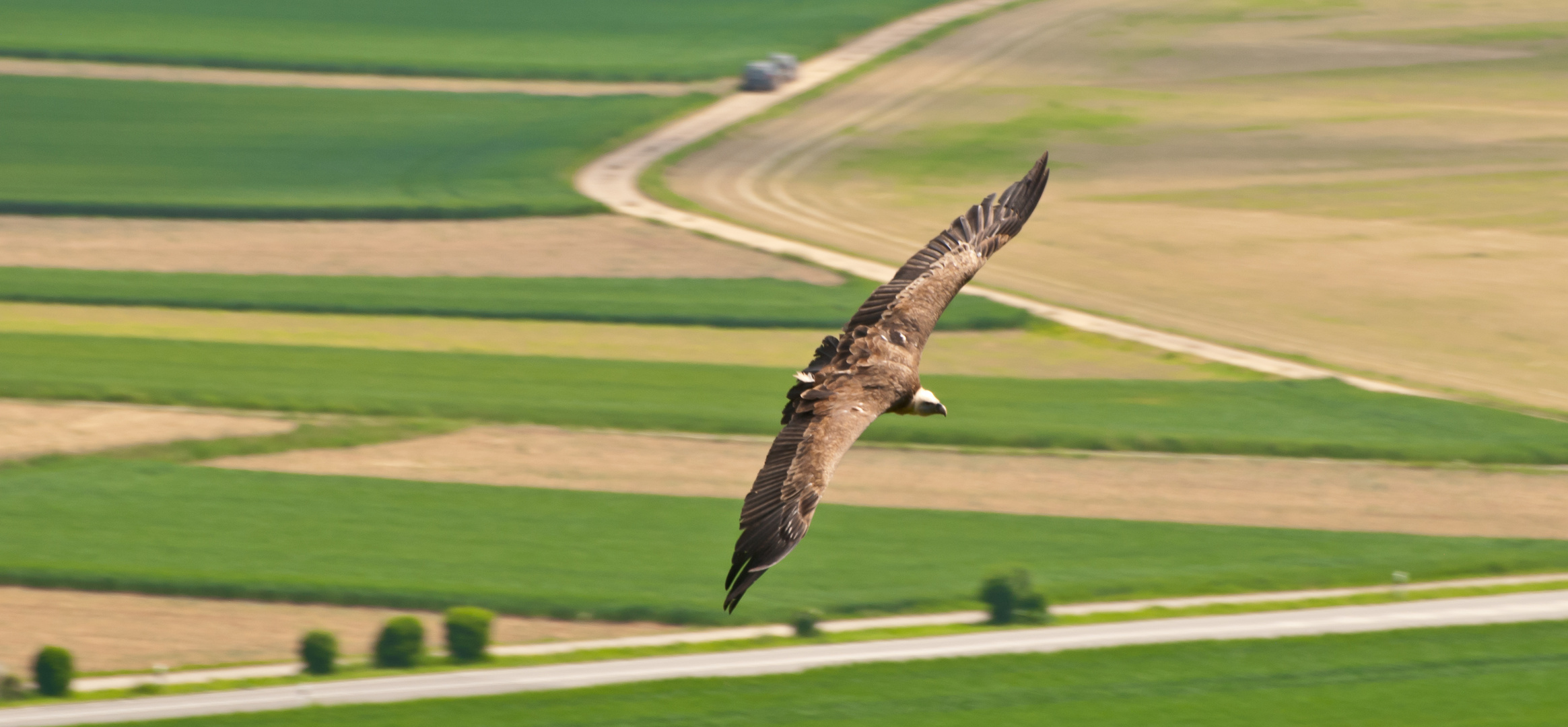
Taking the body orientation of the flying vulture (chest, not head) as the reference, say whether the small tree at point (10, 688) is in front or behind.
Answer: behind

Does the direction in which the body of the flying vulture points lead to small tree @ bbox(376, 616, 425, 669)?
no

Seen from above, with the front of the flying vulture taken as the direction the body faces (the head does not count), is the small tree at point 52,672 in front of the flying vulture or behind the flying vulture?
behind

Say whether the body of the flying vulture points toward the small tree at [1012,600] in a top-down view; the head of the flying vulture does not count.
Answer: no

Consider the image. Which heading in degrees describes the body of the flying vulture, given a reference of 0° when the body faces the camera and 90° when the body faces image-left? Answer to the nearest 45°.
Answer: approximately 270°

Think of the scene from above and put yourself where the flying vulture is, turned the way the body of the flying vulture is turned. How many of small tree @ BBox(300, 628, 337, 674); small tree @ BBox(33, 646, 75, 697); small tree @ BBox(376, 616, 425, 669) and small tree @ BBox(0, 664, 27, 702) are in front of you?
0
